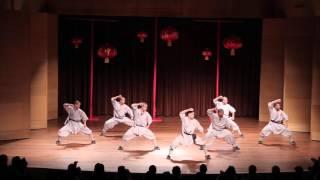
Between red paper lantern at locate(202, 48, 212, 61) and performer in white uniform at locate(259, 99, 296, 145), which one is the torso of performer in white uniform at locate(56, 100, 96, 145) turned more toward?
the performer in white uniform

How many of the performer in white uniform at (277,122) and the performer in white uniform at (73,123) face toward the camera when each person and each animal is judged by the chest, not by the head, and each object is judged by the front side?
2

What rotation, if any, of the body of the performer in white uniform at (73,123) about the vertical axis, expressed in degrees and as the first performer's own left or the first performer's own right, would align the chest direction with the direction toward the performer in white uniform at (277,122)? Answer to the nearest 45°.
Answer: approximately 90° to the first performer's own left

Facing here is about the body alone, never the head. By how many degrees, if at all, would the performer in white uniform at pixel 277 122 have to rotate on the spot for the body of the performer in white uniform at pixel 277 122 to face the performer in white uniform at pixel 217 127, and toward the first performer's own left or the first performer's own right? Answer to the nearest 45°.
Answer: approximately 45° to the first performer's own right

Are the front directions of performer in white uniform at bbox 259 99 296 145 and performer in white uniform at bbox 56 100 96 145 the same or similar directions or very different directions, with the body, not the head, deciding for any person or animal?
same or similar directions

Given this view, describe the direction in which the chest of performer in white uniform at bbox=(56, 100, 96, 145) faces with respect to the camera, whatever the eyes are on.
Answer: toward the camera

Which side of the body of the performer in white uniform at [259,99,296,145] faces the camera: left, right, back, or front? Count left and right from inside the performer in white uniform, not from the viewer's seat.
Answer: front

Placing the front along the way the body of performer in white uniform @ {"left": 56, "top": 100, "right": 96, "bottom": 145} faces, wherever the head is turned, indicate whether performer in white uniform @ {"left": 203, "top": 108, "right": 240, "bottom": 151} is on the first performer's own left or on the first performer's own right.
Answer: on the first performer's own left

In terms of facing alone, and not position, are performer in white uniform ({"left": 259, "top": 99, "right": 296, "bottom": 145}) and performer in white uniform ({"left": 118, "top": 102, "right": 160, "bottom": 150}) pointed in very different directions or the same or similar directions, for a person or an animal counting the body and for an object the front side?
same or similar directions

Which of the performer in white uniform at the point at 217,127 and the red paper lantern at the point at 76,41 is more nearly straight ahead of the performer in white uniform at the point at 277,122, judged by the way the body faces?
the performer in white uniform

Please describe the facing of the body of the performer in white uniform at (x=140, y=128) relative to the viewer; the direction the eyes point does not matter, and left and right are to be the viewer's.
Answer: facing the viewer
